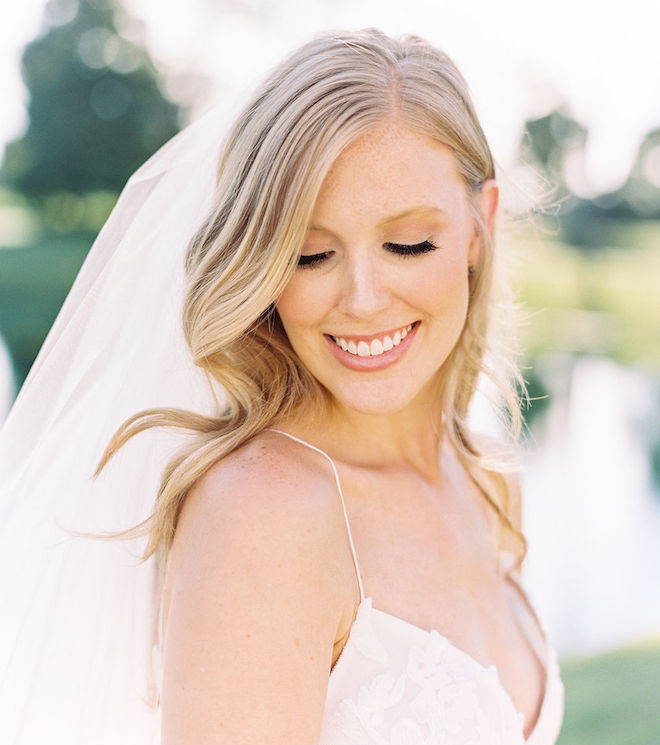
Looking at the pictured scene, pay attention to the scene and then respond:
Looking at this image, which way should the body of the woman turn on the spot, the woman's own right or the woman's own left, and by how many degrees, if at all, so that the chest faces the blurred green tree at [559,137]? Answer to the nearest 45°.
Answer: approximately 135° to the woman's own left

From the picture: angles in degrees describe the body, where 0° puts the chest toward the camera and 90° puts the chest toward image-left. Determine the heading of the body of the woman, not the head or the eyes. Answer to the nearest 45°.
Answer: approximately 315°

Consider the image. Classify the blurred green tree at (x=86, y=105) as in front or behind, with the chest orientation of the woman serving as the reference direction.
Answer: behind
